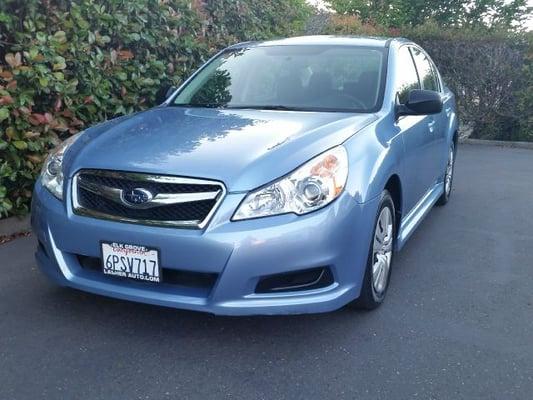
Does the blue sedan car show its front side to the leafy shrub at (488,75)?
no

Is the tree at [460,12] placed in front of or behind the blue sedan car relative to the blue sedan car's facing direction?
behind

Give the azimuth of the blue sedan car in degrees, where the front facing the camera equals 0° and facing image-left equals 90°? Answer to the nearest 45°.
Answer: approximately 45°

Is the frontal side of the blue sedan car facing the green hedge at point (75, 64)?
no
